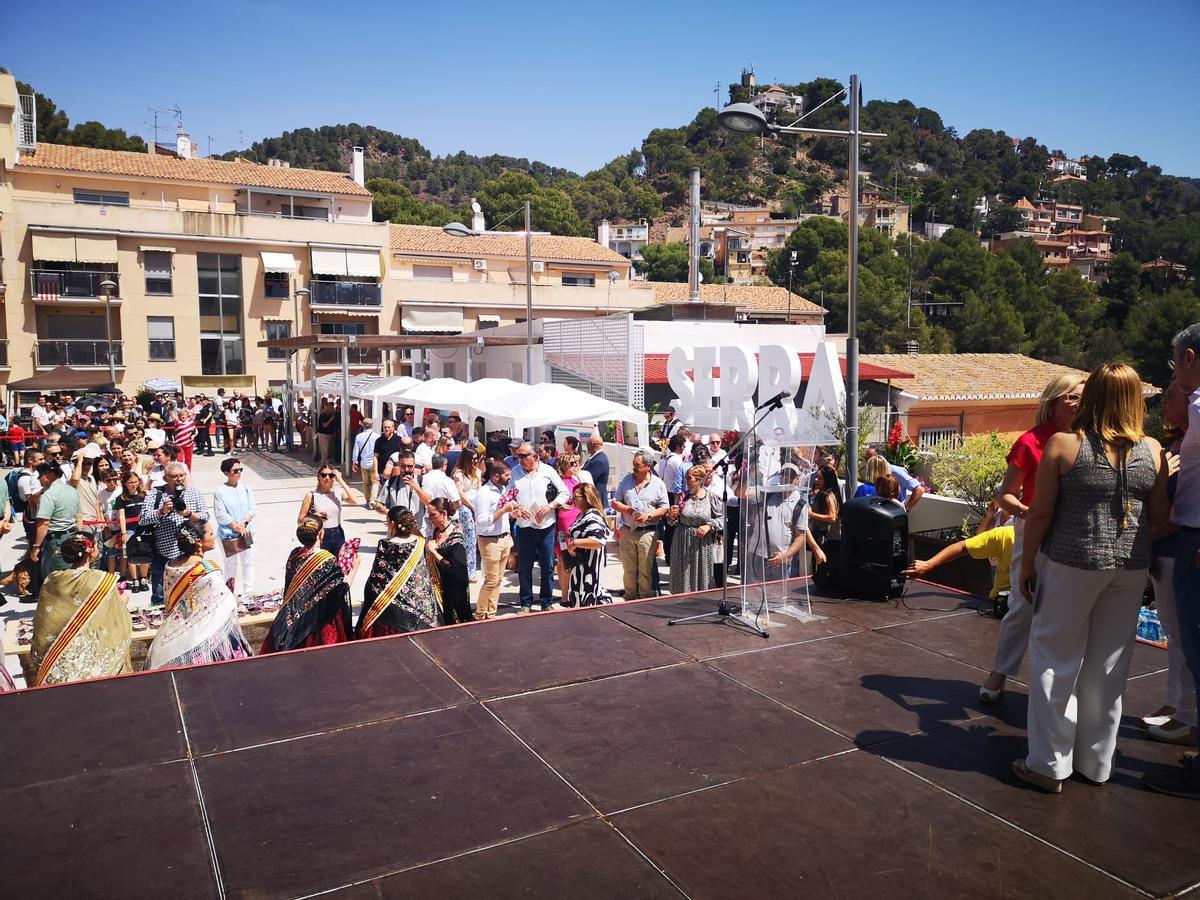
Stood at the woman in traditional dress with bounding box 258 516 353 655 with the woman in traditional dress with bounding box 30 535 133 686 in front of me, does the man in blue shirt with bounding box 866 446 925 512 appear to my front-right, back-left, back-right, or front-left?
back-right

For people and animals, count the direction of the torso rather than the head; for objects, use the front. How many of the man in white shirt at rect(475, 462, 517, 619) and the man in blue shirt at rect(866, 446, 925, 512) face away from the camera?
0

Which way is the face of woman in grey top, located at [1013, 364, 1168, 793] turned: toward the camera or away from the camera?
away from the camera

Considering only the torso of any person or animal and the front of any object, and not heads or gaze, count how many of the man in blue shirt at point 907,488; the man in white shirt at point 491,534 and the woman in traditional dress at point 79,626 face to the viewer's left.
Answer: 1

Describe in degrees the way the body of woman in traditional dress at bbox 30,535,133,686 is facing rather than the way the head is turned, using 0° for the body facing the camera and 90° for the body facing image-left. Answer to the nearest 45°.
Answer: approximately 180°

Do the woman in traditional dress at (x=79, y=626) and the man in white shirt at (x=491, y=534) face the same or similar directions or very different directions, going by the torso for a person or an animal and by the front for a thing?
very different directions

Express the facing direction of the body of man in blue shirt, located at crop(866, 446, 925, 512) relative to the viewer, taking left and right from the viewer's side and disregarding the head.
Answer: facing to the left of the viewer

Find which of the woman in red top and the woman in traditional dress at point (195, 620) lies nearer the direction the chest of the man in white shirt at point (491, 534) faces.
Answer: the woman in red top

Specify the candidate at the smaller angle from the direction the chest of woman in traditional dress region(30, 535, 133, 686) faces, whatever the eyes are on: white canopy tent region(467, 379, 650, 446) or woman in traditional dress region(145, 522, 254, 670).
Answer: the white canopy tent

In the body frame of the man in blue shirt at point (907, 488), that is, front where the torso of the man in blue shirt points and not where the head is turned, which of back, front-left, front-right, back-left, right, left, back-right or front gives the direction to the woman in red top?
left

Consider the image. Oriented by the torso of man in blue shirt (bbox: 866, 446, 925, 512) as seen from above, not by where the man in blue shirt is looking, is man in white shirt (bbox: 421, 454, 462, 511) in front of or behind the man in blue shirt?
in front

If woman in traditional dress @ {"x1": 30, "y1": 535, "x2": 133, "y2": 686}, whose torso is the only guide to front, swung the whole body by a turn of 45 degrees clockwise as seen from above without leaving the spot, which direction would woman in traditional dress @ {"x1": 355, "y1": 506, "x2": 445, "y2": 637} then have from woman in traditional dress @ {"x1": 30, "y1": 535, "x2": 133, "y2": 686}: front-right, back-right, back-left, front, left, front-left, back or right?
front-right
